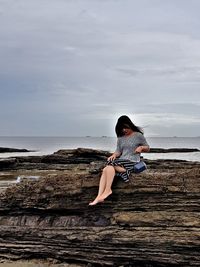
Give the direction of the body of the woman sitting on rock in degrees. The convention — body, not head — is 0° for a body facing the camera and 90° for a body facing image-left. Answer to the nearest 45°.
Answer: approximately 45°
